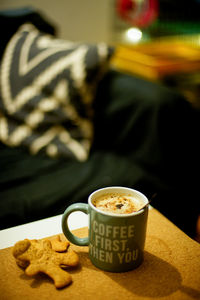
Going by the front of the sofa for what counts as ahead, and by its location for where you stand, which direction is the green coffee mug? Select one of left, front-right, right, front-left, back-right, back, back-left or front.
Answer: front-right

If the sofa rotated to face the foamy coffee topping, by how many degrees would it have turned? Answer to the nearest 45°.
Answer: approximately 45° to its right

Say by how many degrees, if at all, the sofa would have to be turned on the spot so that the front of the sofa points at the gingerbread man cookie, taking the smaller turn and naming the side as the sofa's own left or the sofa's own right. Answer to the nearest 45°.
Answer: approximately 45° to the sofa's own right

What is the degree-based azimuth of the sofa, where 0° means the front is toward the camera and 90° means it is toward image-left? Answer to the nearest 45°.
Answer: approximately 315°
